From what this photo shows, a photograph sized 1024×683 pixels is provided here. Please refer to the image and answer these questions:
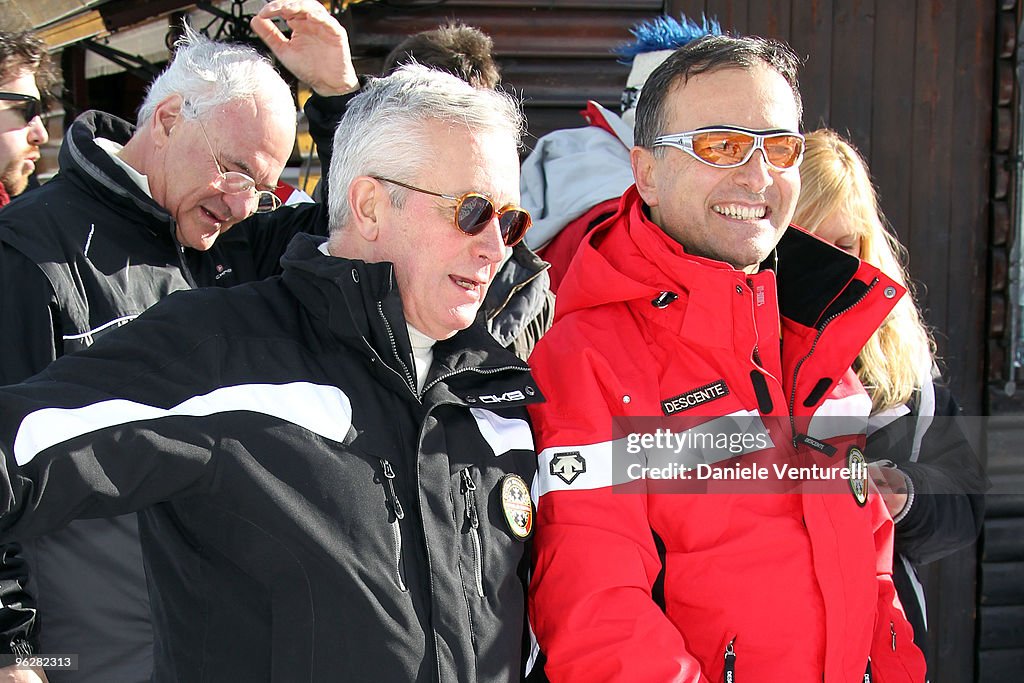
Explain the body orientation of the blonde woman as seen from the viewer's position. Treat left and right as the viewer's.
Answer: facing the viewer and to the left of the viewer

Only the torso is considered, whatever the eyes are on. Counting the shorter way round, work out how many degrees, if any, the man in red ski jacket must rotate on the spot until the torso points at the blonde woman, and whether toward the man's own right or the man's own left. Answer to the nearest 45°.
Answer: approximately 90° to the man's own left

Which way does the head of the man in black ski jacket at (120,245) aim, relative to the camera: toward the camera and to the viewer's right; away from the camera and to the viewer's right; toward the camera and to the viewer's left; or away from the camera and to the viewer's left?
toward the camera and to the viewer's right

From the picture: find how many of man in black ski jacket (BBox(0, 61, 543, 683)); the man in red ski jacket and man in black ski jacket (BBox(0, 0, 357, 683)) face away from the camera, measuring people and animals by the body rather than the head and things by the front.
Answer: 0

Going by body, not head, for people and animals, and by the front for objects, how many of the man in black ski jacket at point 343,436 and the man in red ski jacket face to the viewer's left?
0

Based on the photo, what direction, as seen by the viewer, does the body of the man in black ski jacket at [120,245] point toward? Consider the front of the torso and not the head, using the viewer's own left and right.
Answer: facing the viewer and to the right of the viewer

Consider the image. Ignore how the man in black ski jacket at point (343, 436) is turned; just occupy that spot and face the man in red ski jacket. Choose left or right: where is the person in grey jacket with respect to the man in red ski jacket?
left

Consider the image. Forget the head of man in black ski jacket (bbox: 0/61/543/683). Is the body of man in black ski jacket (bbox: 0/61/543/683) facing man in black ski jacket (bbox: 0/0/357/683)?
no

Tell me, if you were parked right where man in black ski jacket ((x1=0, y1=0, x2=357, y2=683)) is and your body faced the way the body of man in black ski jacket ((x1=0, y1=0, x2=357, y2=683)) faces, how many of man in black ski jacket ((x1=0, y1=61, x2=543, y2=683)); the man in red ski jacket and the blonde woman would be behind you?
0

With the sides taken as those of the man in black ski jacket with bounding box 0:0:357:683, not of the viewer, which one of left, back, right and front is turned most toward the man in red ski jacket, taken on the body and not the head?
front

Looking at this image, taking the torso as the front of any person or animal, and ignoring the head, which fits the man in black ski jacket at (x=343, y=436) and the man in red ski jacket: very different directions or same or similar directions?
same or similar directions

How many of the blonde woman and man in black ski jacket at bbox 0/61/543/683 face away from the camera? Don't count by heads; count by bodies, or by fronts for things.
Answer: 0

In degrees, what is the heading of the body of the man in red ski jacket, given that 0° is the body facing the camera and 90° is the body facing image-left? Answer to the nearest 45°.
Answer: approximately 315°
